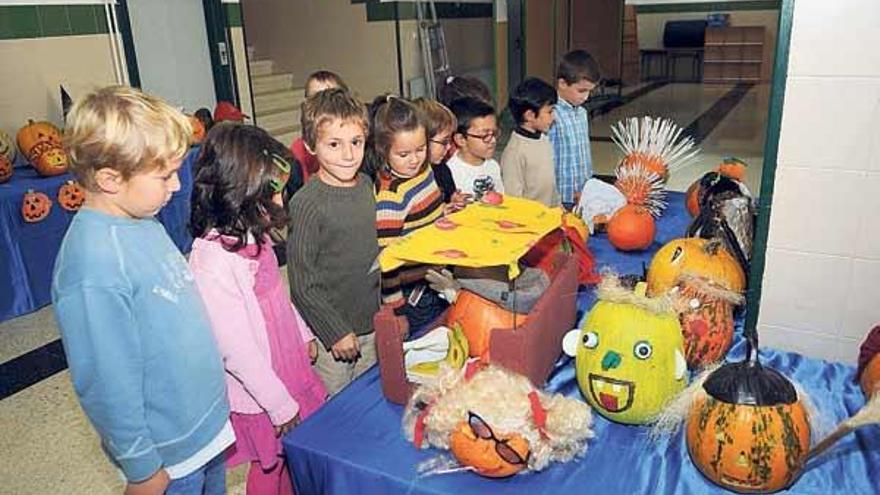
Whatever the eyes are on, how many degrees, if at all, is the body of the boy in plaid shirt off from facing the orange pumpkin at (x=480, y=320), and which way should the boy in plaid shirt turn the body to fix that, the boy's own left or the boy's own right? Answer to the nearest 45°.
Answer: approximately 45° to the boy's own right

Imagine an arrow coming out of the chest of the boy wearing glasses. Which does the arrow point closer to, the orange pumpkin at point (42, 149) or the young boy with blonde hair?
the young boy with blonde hair

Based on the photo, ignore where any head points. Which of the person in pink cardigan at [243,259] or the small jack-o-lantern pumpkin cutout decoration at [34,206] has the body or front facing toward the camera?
the small jack-o-lantern pumpkin cutout decoration

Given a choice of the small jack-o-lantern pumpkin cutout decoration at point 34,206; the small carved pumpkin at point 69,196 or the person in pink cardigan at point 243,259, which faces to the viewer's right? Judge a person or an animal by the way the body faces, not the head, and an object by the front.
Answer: the person in pink cardigan

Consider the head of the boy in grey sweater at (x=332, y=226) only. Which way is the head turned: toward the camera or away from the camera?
toward the camera

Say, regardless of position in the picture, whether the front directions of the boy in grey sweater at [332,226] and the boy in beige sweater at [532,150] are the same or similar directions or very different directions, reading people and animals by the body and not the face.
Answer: same or similar directions

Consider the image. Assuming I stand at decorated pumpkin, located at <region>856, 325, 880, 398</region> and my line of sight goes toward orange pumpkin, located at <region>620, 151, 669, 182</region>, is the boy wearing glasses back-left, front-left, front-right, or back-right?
front-left

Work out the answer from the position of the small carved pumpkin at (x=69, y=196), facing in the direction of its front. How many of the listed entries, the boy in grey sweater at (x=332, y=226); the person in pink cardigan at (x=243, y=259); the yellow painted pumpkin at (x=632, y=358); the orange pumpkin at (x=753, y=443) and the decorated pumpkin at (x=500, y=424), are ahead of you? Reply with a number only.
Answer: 5

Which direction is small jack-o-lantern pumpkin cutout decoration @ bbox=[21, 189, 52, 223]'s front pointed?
toward the camera

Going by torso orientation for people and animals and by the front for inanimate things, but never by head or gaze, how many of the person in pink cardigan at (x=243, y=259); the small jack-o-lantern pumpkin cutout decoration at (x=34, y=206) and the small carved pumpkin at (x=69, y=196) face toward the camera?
2

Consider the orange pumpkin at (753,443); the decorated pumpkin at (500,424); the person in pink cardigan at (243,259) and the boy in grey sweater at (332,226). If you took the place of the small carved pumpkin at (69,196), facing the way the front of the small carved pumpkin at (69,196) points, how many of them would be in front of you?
4

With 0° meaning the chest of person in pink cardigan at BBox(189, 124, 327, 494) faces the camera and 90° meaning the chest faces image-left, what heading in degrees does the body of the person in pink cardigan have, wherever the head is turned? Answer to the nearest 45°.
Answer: approximately 270°

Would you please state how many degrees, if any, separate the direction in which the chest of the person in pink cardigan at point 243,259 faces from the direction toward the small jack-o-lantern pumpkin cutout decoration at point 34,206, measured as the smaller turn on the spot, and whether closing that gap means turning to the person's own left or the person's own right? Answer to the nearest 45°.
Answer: approximately 135° to the person's own left

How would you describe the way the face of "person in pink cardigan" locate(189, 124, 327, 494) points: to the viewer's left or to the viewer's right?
to the viewer's right

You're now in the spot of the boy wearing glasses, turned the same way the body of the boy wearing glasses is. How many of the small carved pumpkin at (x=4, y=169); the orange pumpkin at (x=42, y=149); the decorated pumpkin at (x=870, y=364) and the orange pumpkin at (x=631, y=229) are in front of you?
2

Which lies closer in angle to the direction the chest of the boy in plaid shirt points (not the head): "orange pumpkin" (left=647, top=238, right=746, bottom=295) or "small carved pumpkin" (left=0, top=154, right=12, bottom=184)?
the orange pumpkin

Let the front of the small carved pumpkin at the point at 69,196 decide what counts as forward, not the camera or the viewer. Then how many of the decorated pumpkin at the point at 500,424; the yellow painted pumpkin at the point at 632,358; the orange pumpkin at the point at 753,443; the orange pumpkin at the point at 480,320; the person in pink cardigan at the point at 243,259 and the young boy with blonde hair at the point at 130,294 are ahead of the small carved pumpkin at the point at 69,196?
6

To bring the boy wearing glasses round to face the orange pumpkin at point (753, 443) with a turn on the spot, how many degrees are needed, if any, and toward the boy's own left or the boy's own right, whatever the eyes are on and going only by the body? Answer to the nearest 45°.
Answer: approximately 45° to the boy's own right
